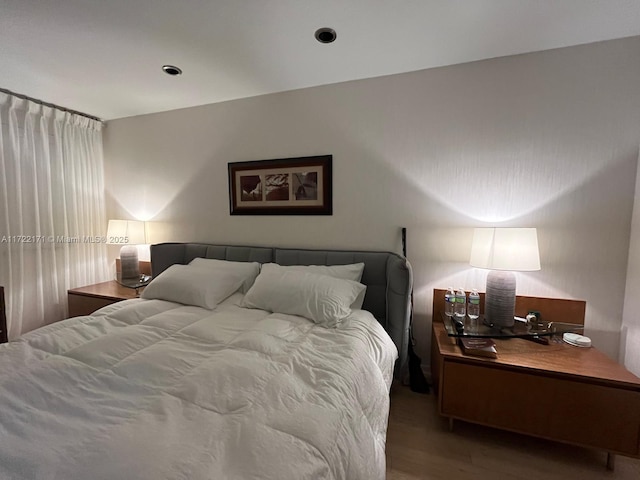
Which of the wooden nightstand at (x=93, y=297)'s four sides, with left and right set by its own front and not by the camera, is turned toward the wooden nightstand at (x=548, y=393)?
left

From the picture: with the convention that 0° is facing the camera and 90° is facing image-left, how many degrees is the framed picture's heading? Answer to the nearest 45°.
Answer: approximately 45°

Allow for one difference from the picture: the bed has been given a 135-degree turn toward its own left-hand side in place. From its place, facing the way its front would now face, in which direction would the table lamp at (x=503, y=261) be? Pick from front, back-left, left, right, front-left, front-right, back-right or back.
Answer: front

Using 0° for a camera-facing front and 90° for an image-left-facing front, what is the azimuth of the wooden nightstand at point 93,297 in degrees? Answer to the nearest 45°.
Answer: approximately 45°

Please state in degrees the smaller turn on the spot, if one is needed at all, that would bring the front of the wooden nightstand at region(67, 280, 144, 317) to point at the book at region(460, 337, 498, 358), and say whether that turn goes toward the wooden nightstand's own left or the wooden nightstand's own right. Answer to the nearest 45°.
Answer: approximately 90° to the wooden nightstand's own left

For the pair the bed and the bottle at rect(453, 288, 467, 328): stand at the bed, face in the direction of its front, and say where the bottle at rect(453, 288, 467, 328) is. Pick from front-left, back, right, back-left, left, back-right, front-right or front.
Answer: back-left

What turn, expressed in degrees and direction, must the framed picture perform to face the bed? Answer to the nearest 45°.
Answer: approximately 45° to its left

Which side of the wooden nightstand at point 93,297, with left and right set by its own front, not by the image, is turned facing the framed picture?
left
